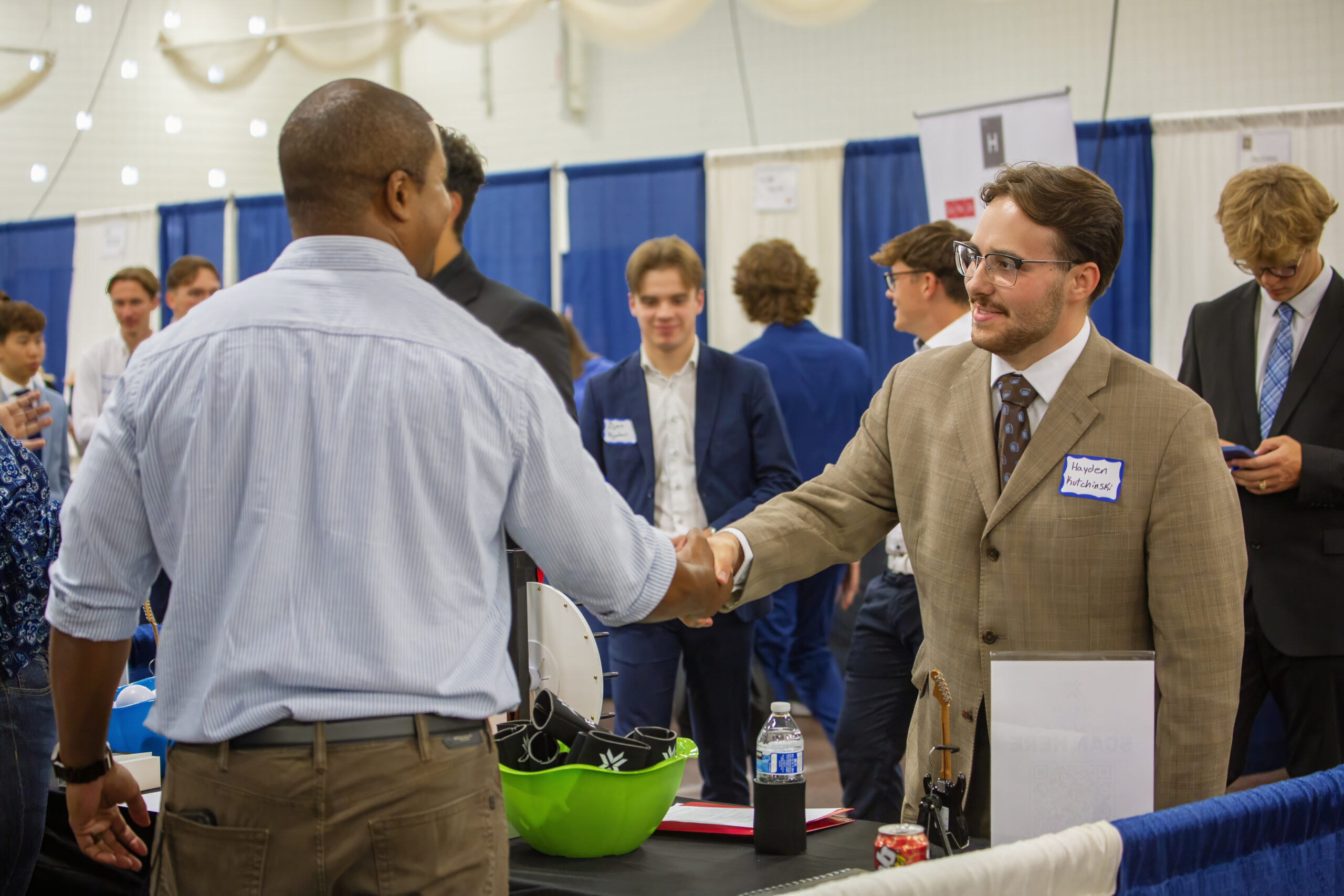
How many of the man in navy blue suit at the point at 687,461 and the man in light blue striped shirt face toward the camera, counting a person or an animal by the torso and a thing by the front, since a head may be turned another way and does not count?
1

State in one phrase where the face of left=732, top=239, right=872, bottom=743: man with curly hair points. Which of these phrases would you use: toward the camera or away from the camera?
away from the camera

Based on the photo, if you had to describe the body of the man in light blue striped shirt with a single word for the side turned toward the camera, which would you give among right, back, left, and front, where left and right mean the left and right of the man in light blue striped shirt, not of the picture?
back

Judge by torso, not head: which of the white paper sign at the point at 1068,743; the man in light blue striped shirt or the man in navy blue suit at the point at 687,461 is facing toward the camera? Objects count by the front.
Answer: the man in navy blue suit

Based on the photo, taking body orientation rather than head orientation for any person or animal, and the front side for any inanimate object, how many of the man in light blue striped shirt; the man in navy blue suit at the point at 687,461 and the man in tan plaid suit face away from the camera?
1

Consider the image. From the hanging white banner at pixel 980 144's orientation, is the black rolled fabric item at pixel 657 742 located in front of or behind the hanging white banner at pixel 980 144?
in front

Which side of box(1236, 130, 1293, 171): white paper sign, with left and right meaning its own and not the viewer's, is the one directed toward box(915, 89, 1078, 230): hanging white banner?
right

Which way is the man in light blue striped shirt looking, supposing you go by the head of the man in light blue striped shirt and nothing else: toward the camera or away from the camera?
away from the camera

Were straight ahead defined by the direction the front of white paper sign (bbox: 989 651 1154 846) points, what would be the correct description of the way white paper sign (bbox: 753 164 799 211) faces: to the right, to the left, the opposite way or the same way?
the opposite way

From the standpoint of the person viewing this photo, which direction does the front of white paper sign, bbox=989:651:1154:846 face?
facing away from the viewer

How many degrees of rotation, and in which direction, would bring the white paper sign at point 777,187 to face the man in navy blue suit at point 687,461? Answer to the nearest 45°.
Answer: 0° — it already faces them

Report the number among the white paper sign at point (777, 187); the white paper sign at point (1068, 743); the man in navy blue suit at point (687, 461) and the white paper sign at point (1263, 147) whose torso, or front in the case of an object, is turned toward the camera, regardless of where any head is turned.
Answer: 3

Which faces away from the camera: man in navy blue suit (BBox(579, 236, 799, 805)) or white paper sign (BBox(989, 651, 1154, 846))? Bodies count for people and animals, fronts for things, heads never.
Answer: the white paper sign

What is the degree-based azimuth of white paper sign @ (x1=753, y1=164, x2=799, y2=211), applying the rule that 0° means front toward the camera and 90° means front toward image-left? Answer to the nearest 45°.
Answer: approximately 0°

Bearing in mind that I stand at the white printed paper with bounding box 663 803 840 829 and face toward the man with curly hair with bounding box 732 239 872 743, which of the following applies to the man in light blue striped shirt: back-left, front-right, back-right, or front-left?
back-left
